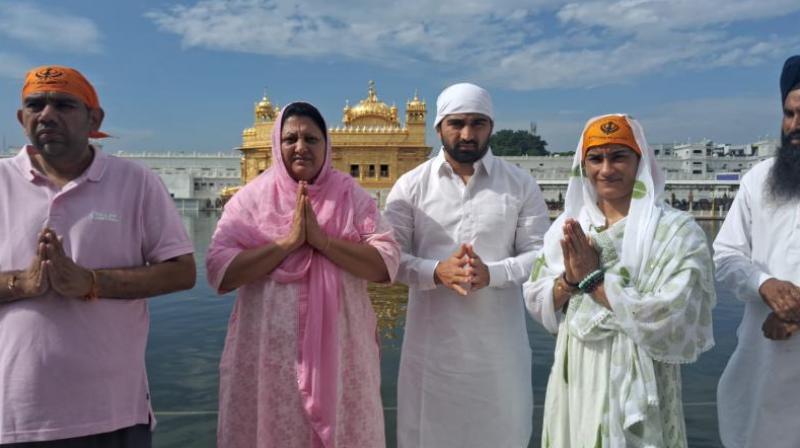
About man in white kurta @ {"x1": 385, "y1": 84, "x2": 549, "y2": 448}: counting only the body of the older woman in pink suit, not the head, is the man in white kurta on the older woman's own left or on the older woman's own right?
on the older woman's own left

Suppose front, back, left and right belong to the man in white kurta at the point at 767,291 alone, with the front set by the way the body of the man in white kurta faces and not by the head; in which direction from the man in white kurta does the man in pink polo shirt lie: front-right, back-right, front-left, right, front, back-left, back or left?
front-right

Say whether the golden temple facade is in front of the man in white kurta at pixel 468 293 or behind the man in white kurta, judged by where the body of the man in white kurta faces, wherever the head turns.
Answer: behind

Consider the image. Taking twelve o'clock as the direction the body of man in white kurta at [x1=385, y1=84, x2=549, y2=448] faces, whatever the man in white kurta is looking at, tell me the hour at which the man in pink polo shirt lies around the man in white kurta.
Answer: The man in pink polo shirt is roughly at 2 o'clock from the man in white kurta.

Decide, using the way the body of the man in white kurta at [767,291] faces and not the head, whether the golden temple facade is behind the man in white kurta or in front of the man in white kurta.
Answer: behind

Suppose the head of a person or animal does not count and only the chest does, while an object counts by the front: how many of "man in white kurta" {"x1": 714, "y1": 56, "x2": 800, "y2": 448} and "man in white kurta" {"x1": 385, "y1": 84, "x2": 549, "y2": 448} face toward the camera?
2

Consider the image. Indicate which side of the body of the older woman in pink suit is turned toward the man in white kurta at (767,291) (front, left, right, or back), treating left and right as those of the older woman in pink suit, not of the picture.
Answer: left

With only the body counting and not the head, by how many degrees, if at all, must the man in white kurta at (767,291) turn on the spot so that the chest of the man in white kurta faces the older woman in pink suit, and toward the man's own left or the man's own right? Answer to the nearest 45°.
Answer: approximately 45° to the man's own right

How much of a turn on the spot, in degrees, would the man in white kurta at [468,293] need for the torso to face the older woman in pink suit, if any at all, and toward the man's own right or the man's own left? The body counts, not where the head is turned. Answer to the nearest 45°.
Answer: approximately 45° to the man's own right
